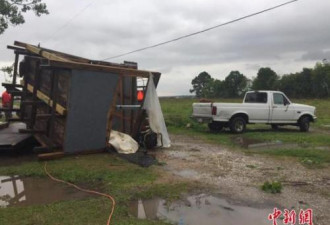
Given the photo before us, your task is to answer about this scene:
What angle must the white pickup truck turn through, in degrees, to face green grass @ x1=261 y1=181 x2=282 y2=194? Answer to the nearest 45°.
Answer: approximately 135° to its right

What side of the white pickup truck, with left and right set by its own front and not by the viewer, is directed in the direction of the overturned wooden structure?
back

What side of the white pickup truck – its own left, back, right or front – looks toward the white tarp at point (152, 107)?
back

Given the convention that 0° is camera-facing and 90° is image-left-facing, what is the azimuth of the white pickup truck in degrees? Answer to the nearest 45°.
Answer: approximately 225°

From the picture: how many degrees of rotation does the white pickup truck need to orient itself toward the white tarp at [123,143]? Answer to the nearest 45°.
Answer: approximately 180°

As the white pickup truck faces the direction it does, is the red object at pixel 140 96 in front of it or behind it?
behind

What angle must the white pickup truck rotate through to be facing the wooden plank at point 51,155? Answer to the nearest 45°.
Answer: approximately 180°
